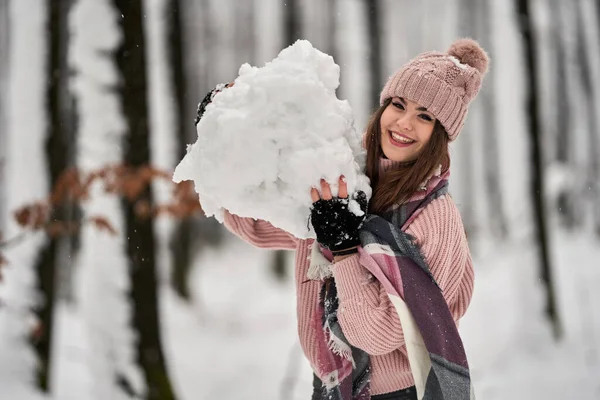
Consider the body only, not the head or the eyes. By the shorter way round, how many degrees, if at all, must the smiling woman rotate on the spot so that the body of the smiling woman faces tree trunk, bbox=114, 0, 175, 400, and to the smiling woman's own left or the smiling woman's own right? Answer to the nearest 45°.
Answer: approximately 90° to the smiling woman's own right

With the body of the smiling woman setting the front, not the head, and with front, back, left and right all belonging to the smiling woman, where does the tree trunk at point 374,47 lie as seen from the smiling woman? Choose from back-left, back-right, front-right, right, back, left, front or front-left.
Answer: back-right

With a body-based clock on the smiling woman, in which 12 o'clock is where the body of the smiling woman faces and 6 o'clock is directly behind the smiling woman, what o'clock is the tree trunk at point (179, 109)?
The tree trunk is roughly at 4 o'clock from the smiling woman.

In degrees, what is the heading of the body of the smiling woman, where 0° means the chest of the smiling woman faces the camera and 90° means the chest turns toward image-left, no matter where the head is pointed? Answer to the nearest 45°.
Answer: approximately 45°

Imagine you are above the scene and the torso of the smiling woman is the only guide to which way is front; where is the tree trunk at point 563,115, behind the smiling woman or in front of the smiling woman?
behind

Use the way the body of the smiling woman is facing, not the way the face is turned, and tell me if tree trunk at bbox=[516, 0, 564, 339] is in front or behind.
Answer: behind
